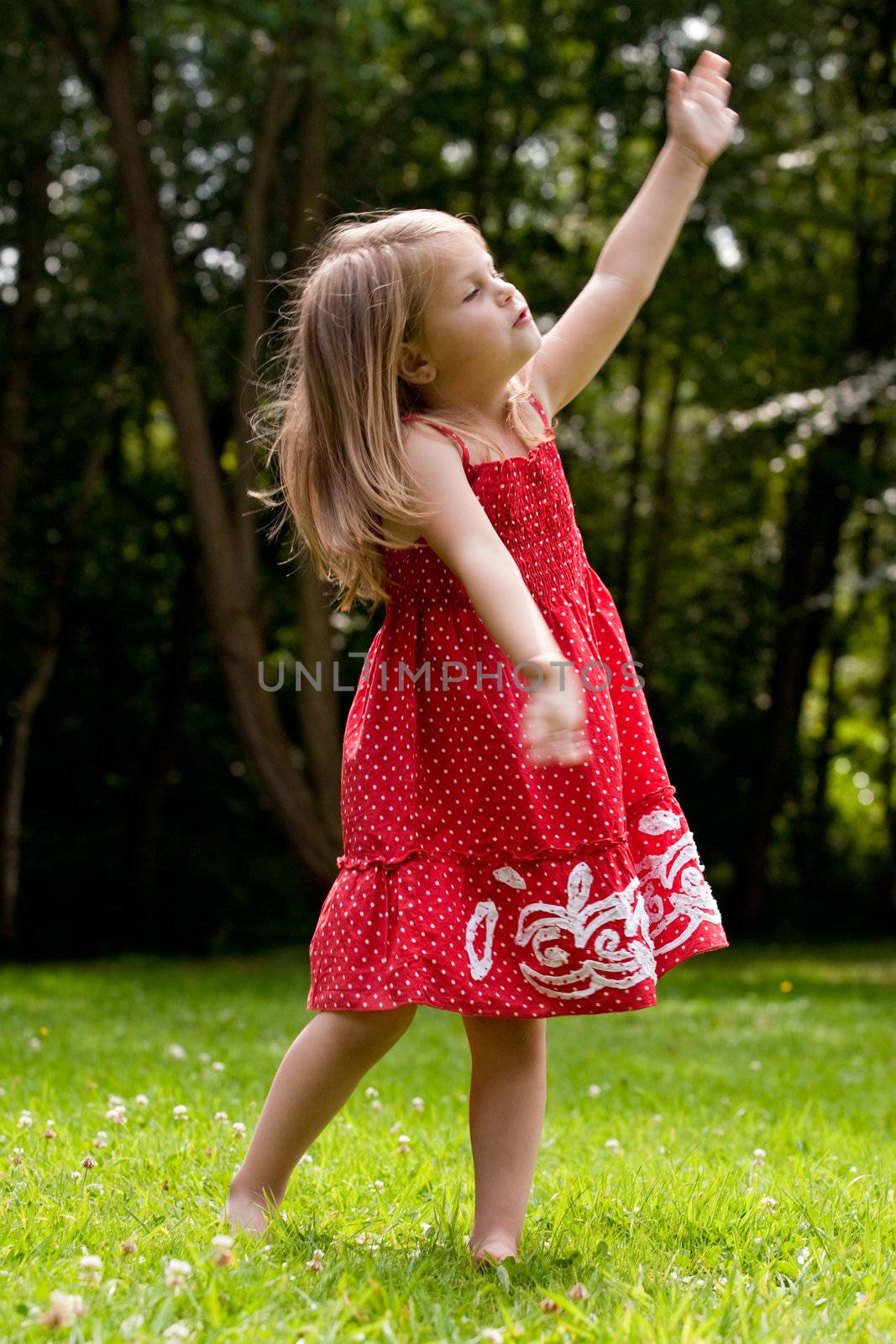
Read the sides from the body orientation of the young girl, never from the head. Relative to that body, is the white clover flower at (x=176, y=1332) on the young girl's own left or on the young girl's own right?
on the young girl's own right

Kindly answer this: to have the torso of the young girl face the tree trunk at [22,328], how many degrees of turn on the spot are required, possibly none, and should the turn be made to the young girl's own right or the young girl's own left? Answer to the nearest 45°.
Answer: approximately 135° to the young girl's own left

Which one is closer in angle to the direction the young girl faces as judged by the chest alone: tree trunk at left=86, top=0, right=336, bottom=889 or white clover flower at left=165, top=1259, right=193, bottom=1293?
the white clover flower

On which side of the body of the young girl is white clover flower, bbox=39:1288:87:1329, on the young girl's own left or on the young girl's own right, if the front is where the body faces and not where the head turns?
on the young girl's own right

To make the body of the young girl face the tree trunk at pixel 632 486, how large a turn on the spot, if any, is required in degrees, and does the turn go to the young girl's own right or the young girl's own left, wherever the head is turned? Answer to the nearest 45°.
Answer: approximately 135° to the young girl's own left

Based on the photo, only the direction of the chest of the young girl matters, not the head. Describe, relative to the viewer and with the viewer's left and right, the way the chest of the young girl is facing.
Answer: facing the viewer and to the right of the viewer

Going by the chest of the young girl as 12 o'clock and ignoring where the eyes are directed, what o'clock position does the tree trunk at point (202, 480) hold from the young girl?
The tree trunk is roughly at 7 o'clock from the young girl.

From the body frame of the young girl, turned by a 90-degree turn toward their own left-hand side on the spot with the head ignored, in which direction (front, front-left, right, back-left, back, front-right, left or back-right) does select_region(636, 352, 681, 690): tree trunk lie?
front-left

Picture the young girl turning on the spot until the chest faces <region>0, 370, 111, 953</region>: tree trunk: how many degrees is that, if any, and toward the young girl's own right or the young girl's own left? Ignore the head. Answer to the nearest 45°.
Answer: approximately 135° to the young girl's own left

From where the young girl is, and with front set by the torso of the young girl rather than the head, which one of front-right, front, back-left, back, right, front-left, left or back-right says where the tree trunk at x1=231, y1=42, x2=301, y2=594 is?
back-left

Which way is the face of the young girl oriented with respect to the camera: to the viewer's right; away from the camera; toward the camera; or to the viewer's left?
to the viewer's right

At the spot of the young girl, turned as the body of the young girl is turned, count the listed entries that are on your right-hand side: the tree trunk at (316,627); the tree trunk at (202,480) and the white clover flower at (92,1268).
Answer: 1
